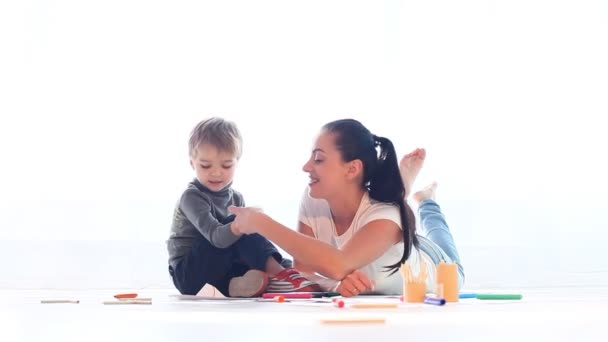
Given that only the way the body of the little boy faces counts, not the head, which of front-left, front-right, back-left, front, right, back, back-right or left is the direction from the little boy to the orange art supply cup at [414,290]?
front

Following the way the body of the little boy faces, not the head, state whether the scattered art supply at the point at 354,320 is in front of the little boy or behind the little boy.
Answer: in front

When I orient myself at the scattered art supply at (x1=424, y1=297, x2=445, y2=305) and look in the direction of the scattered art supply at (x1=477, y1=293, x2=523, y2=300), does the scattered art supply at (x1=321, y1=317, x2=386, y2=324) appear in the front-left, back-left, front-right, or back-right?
back-right

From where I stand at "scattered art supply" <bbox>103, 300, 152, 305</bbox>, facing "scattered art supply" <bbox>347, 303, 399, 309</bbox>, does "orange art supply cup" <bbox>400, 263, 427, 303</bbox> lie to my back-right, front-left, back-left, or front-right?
front-left

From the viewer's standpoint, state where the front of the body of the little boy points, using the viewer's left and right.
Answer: facing the viewer and to the right of the viewer

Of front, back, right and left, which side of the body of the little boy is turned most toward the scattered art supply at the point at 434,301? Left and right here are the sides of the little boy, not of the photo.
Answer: front

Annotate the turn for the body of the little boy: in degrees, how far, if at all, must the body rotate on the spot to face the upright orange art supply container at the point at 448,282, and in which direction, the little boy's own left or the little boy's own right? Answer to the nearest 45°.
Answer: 0° — they already face it

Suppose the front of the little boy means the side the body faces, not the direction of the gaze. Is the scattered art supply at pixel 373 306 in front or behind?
in front
